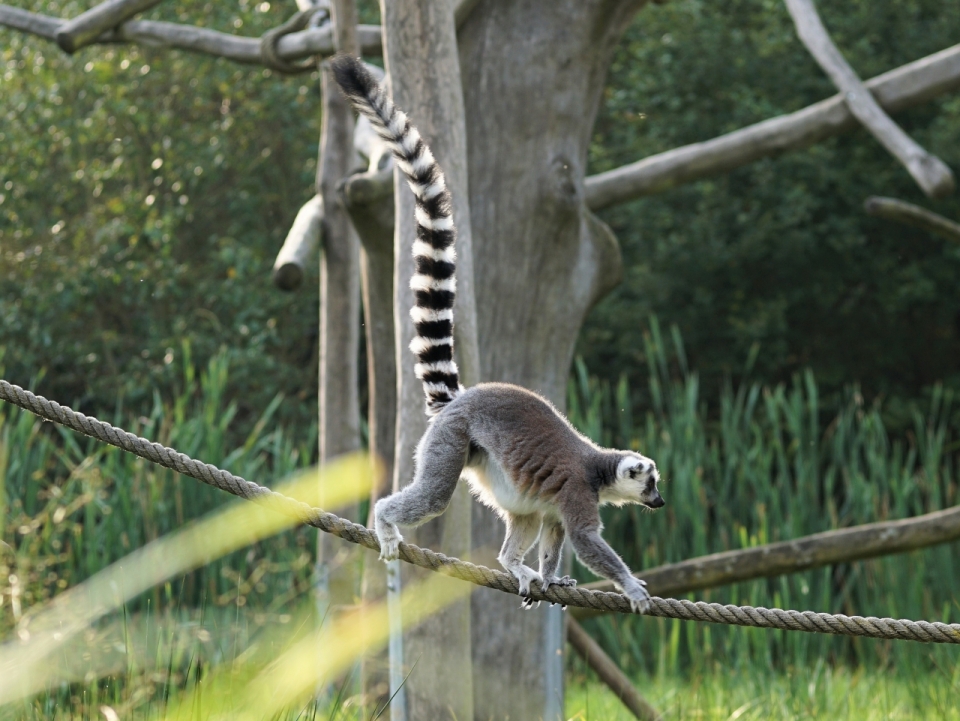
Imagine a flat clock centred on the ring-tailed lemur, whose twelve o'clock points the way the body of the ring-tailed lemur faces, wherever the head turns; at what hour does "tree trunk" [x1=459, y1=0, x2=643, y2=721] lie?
The tree trunk is roughly at 9 o'clock from the ring-tailed lemur.

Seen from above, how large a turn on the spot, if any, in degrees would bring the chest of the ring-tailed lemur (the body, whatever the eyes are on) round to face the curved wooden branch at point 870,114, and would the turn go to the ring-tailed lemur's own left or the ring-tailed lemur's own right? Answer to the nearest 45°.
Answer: approximately 45° to the ring-tailed lemur's own left

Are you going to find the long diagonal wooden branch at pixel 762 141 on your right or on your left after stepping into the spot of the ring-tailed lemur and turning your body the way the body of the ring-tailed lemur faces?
on your left

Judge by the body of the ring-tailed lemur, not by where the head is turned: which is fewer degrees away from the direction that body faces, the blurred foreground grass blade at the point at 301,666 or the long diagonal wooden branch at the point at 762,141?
the long diagonal wooden branch

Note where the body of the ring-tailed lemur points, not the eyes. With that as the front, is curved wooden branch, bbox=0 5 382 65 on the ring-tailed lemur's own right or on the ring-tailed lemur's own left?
on the ring-tailed lemur's own left

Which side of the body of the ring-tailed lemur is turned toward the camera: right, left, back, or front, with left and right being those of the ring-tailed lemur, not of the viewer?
right

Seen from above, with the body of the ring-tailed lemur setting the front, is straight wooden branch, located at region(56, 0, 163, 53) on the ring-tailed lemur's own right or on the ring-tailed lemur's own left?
on the ring-tailed lemur's own left
